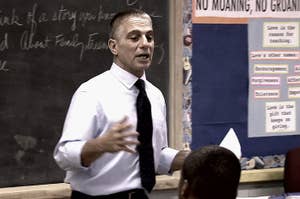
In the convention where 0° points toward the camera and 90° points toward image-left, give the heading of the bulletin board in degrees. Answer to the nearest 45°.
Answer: approximately 0°

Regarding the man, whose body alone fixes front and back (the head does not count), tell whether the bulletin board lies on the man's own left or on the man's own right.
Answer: on the man's own left

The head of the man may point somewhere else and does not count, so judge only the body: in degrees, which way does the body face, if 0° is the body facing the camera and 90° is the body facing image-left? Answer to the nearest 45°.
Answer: approximately 315°

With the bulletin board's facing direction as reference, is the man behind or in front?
in front
